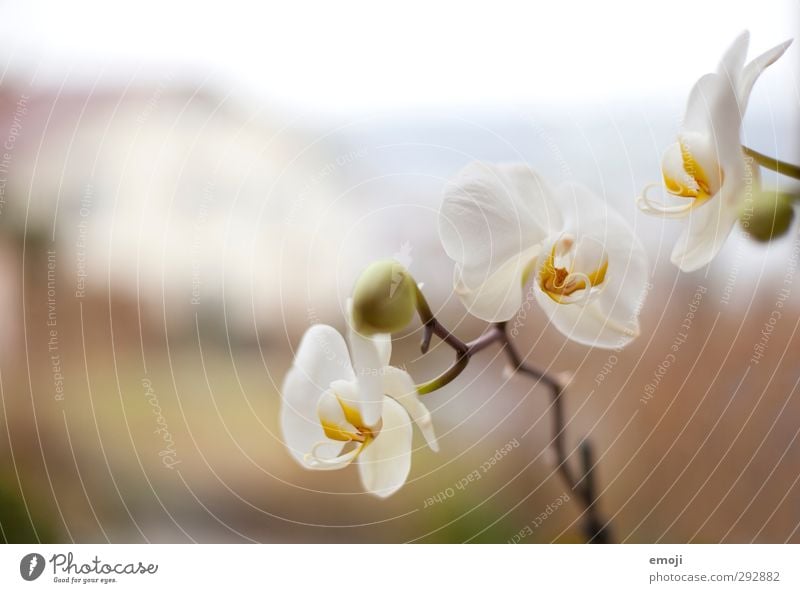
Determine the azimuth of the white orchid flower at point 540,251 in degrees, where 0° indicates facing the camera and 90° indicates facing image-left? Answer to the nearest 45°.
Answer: approximately 315°

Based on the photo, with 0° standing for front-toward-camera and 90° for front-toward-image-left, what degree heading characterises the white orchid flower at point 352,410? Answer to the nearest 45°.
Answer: approximately 45°

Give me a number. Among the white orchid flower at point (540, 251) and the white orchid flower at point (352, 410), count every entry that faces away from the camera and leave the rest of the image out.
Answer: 0
